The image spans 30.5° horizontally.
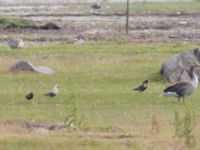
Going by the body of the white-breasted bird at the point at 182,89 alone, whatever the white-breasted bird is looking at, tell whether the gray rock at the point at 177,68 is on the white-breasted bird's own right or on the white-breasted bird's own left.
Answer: on the white-breasted bird's own left

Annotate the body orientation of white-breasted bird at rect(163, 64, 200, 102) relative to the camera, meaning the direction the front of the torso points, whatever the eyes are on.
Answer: to the viewer's right

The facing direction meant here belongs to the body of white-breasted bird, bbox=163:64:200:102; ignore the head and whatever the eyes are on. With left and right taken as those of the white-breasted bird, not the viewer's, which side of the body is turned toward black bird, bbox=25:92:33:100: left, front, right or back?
back
